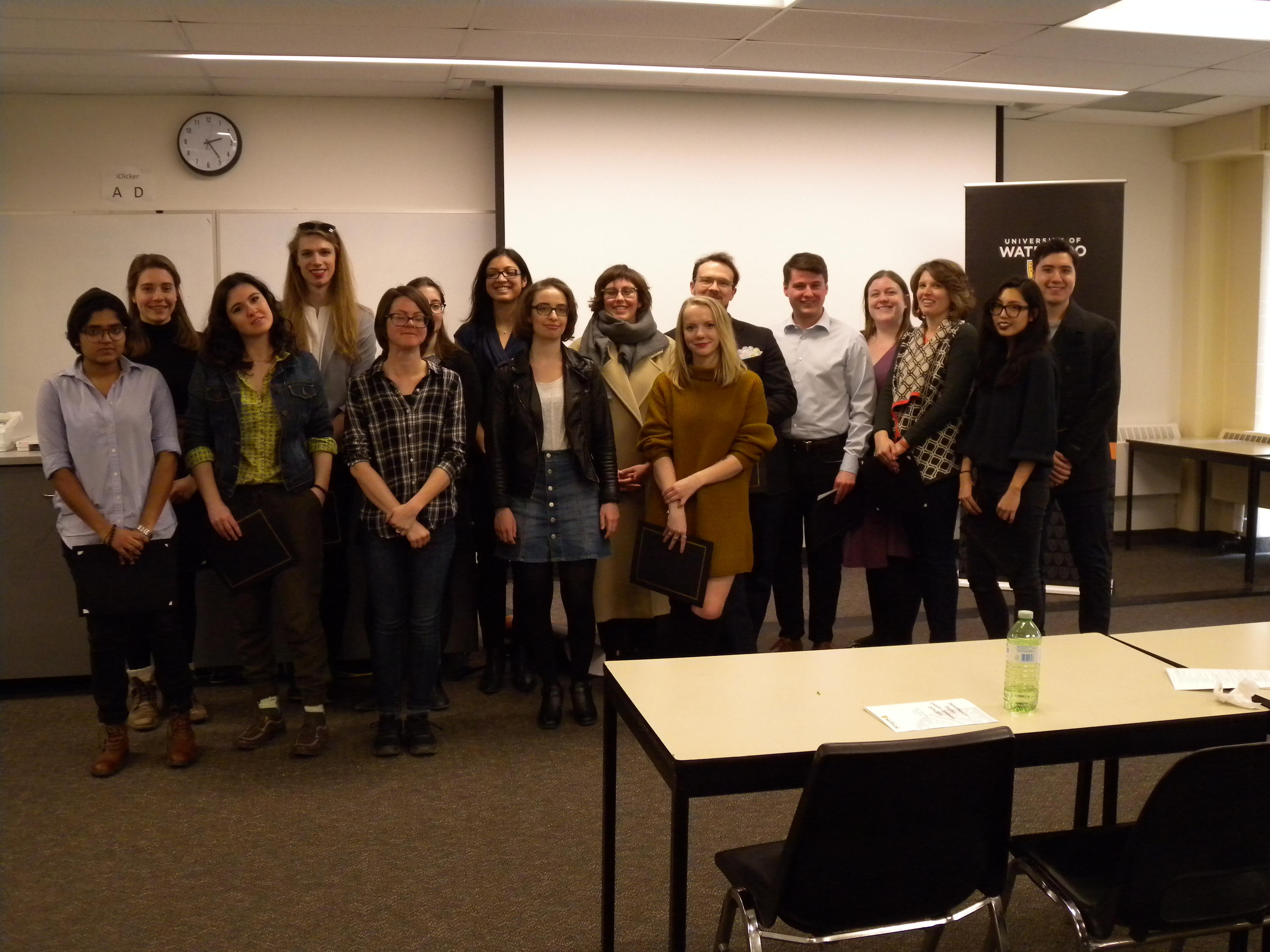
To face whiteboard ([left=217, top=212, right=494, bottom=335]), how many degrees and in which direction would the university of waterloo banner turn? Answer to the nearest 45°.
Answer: approximately 90° to its right

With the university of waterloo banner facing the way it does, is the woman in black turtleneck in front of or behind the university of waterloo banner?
in front

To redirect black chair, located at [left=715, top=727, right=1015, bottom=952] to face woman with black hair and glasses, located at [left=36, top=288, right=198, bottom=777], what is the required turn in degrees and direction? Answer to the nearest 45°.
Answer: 0° — it already faces them

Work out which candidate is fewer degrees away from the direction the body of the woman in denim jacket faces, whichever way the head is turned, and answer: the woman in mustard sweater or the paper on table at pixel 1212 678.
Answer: the paper on table

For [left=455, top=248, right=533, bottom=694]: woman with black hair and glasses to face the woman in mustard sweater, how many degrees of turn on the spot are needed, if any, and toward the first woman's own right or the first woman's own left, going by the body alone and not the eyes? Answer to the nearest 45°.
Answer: approximately 45° to the first woman's own left

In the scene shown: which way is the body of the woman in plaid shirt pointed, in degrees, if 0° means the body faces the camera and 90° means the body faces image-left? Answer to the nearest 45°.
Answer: approximately 0°

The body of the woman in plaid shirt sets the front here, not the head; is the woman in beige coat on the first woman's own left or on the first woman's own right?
on the first woman's own left

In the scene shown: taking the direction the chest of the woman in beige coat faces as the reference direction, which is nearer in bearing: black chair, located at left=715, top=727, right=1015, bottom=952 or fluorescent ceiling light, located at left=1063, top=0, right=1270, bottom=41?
the black chair

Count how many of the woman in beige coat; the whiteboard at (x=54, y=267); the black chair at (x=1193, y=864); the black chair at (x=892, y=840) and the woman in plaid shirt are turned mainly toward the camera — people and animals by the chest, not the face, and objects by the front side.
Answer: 3

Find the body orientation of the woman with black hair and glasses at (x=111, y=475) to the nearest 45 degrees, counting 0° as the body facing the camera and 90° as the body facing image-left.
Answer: approximately 0°
